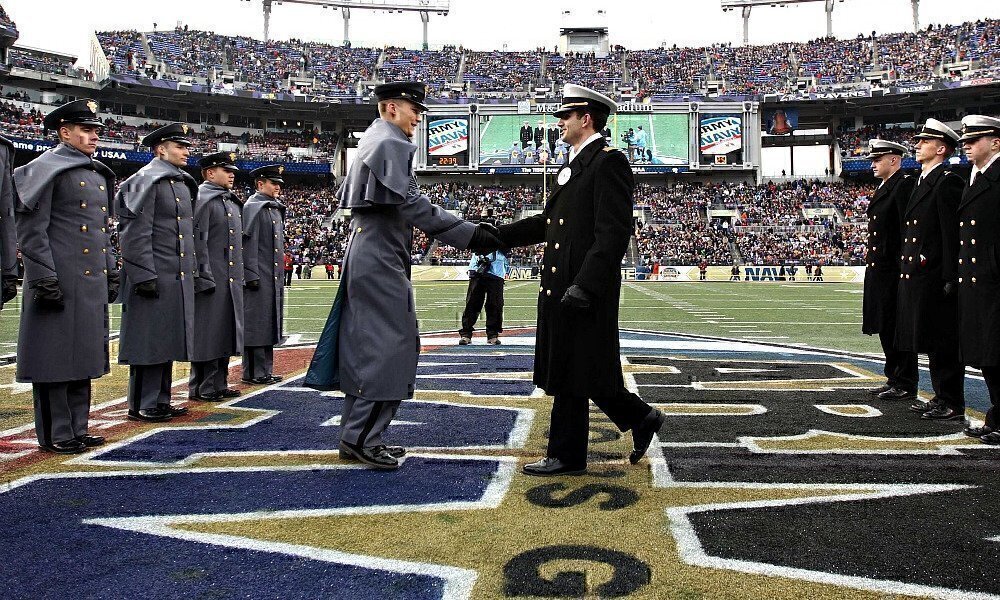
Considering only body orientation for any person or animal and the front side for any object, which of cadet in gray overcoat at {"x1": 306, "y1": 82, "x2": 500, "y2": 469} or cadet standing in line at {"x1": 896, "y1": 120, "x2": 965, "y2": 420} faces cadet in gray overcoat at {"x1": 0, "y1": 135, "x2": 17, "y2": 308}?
the cadet standing in line

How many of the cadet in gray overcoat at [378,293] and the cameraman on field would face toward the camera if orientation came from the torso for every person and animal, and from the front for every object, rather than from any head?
1

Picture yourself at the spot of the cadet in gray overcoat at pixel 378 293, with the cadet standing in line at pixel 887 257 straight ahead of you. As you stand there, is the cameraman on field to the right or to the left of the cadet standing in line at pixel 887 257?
left

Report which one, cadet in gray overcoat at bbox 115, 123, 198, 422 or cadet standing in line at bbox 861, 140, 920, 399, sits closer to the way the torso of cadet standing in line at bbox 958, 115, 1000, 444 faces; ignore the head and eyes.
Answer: the cadet in gray overcoat

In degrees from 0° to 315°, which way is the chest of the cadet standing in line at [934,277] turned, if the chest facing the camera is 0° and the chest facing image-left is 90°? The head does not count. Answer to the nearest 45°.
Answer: approximately 45°

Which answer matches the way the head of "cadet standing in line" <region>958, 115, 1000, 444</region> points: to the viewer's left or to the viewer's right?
to the viewer's left

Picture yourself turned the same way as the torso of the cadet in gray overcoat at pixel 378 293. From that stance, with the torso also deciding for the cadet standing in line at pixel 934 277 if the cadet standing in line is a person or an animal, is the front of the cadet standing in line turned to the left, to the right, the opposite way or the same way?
the opposite way

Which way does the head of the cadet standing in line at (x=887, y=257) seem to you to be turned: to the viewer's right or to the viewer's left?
to the viewer's left

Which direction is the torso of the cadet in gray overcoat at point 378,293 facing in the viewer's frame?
to the viewer's right
